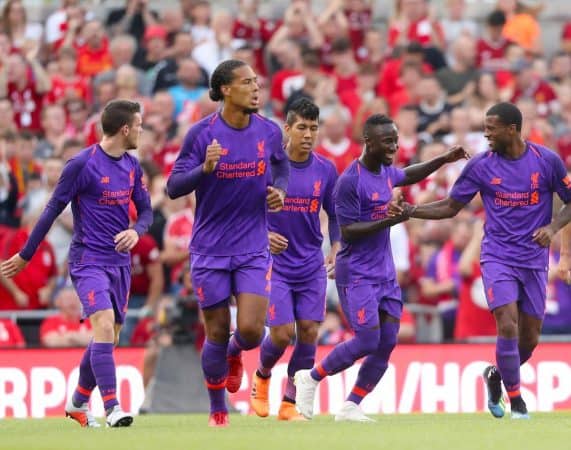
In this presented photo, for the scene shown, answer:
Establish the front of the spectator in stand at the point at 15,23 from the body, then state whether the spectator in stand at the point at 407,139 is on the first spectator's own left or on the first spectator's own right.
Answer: on the first spectator's own left

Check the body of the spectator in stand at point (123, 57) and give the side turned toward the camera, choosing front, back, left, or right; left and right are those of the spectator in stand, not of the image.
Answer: front

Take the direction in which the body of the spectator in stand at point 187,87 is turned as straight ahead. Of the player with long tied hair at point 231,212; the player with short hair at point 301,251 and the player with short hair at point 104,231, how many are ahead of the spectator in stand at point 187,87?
3

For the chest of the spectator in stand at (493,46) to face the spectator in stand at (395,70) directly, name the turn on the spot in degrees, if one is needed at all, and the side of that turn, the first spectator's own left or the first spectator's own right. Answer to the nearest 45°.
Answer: approximately 45° to the first spectator's own right

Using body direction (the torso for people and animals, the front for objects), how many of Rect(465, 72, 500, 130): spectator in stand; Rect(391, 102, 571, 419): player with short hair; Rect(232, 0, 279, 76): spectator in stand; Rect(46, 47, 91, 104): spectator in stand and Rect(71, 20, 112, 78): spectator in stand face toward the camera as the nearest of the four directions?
5

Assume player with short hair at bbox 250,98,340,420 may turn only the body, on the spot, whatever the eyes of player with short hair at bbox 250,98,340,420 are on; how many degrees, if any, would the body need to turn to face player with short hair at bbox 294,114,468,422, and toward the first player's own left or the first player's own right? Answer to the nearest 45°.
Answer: approximately 45° to the first player's own left

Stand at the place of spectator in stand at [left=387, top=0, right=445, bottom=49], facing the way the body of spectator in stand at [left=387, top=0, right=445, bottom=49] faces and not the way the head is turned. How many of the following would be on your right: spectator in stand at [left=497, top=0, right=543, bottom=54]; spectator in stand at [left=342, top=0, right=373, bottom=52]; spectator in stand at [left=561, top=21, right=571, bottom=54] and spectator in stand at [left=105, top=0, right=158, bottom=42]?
2

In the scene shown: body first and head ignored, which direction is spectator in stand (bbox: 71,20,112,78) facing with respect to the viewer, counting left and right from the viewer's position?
facing the viewer

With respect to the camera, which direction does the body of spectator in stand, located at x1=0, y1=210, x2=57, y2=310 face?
toward the camera

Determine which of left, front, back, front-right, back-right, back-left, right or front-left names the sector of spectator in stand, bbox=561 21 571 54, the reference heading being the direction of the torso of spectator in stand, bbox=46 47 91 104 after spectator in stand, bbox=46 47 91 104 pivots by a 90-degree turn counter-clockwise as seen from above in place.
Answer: front

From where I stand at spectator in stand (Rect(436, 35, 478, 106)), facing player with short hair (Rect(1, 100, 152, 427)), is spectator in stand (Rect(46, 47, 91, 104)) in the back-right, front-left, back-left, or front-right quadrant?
front-right

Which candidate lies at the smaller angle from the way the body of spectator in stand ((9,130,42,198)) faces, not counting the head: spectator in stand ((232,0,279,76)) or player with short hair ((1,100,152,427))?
the player with short hair

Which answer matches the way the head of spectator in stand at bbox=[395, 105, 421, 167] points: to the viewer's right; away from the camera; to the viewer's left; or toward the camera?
toward the camera

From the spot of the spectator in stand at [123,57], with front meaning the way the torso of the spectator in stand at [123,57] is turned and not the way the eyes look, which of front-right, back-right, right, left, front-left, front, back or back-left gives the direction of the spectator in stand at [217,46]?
left

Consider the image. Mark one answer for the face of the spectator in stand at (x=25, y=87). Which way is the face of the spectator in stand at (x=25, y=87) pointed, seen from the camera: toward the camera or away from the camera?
toward the camera

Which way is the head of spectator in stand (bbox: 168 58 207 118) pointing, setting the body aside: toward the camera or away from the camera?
toward the camera

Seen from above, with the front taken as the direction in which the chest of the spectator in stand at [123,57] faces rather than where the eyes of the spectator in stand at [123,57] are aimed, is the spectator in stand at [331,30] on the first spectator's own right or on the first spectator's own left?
on the first spectator's own left

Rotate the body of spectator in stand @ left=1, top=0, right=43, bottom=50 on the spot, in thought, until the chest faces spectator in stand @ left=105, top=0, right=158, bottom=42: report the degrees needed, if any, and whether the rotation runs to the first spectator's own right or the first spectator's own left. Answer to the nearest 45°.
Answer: approximately 90° to the first spectator's own left
